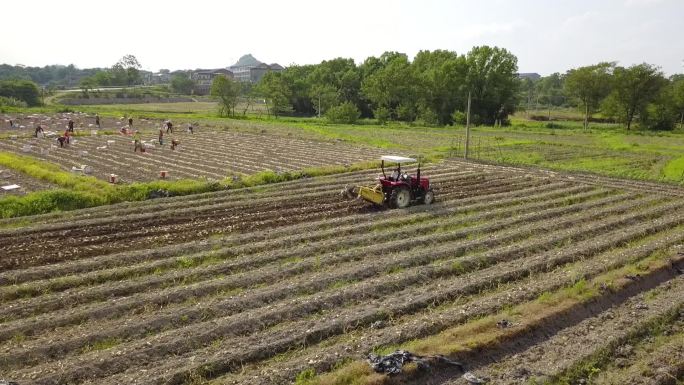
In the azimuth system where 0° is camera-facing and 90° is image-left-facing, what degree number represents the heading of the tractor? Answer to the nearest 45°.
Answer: approximately 225°
